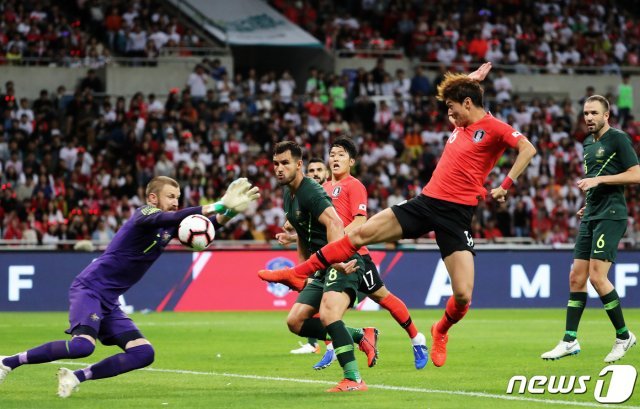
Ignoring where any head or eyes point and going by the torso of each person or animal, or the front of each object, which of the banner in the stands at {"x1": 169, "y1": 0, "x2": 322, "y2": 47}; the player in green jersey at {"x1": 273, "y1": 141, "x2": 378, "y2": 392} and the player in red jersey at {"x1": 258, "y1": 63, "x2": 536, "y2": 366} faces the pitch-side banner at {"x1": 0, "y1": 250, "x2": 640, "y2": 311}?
the banner in the stands at {"x1": 169, "y1": 0, "x2": 322, "y2": 47}

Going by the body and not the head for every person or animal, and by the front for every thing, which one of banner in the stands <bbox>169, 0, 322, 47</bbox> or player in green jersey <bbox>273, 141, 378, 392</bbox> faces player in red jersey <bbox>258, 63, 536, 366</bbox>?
the banner in the stands

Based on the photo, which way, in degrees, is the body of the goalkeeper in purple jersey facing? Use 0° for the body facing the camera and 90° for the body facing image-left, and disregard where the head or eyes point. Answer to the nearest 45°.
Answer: approximately 315°

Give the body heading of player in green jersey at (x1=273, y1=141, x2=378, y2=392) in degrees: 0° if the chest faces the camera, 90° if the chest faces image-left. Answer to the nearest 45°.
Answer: approximately 45°

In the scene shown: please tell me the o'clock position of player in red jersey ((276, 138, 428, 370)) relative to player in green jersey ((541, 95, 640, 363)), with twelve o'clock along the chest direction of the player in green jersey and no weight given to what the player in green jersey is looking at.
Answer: The player in red jersey is roughly at 1 o'clock from the player in green jersey.

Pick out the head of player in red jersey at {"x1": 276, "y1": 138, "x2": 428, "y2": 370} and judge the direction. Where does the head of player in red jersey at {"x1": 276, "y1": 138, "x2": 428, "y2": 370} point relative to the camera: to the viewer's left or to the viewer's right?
to the viewer's left

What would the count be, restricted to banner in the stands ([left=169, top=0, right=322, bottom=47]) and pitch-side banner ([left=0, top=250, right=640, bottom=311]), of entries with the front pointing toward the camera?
2

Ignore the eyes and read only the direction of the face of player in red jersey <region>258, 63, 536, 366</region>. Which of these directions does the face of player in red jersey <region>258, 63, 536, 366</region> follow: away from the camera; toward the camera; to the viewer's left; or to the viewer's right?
to the viewer's left
